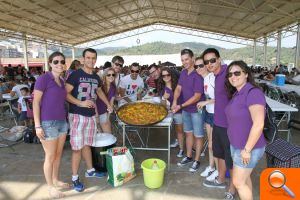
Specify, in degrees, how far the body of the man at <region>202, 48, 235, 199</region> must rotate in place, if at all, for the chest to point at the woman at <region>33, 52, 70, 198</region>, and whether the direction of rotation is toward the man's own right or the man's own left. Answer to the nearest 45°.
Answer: approximately 45° to the man's own right

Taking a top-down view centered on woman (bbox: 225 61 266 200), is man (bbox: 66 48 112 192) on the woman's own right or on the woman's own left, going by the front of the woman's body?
on the woman's own right

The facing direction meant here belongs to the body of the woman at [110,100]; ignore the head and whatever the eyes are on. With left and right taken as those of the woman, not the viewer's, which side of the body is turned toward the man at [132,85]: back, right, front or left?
left

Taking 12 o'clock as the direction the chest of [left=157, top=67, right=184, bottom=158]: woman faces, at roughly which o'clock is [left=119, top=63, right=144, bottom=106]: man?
The man is roughly at 3 o'clock from the woman.

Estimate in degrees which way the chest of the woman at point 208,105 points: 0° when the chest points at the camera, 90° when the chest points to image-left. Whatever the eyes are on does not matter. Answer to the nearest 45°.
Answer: approximately 45°

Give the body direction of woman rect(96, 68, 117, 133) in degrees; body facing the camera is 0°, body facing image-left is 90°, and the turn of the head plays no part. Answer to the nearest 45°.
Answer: approximately 315°

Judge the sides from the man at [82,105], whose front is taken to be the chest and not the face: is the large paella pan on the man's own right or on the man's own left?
on the man's own left

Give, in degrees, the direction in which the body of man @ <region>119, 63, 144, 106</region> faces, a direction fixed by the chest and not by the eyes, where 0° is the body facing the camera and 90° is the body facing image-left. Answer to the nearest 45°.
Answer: approximately 0°

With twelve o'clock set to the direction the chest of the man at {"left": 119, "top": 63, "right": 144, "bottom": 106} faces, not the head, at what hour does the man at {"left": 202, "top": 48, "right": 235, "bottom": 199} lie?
the man at {"left": 202, "top": 48, "right": 235, "bottom": 199} is roughly at 11 o'clock from the man at {"left": 119, "top": 63, "right": 144, "bottom": 106}.
